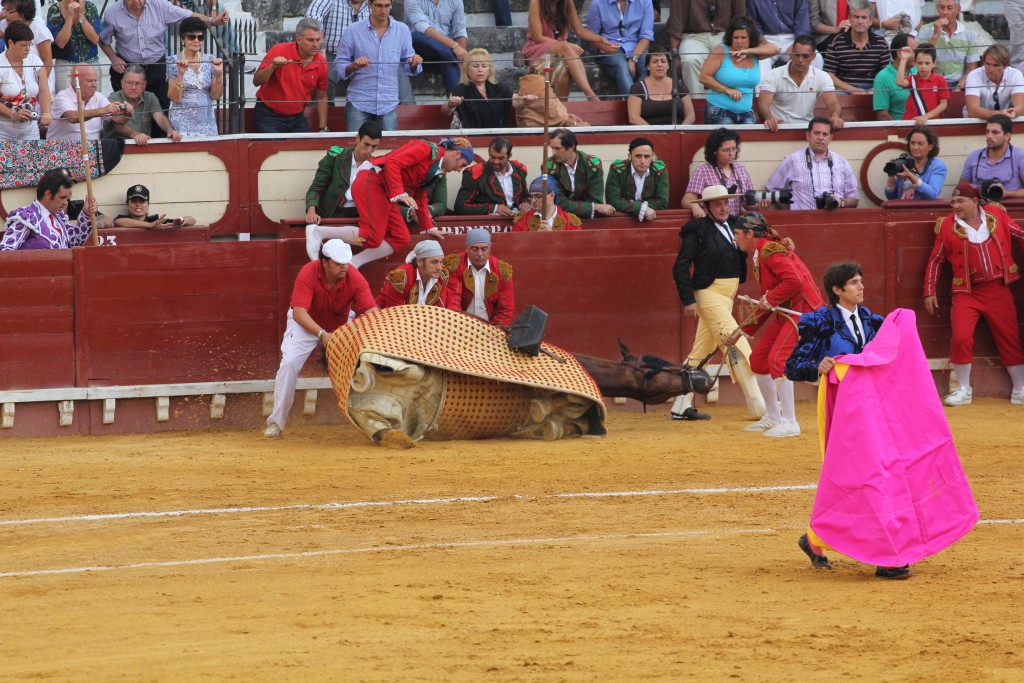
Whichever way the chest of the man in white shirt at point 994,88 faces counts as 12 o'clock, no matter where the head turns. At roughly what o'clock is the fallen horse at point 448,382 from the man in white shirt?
The fallen horse is roughly at 1 o'clock from the man in white shirt.

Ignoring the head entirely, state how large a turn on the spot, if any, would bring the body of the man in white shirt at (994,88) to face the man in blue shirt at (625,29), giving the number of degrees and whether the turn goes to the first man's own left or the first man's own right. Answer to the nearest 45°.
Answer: approximately 90° to the first man's own right

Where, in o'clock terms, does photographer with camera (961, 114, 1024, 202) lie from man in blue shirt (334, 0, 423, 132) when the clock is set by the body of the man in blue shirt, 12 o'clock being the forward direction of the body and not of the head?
The photographer with camera is roughly at 9 o'clock from the man in blue shirt.

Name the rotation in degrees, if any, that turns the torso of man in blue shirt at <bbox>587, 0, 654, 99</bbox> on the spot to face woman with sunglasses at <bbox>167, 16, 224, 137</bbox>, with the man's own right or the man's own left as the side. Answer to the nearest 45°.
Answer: approximately 45° to the man's own right

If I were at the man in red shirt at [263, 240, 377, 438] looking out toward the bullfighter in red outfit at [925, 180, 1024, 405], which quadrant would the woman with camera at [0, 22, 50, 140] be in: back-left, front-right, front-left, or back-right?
back-left

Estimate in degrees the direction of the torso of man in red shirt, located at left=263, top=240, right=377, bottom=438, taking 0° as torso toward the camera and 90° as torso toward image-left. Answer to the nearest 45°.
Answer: approximately 315°

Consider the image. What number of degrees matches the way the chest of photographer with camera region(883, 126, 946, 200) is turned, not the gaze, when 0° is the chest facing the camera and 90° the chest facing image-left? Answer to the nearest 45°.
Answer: approximately 45°

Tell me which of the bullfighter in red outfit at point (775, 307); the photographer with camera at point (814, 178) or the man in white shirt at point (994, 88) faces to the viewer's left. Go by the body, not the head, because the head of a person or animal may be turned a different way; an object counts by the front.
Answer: the bullfighter in red outfit

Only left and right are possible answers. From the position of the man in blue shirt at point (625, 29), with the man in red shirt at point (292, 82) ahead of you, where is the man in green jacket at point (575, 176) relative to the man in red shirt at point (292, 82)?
left

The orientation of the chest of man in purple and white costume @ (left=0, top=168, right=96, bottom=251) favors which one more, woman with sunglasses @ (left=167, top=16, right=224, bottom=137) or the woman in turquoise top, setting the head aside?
the woman in turquoise top

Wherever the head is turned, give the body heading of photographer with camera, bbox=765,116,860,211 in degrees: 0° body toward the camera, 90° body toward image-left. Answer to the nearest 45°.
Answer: approximately 0°

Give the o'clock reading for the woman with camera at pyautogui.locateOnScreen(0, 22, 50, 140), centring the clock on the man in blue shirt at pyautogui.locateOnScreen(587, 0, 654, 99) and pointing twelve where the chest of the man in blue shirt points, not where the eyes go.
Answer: The woman with camera is roughly at 2 o'clock from the man in blue shirt.

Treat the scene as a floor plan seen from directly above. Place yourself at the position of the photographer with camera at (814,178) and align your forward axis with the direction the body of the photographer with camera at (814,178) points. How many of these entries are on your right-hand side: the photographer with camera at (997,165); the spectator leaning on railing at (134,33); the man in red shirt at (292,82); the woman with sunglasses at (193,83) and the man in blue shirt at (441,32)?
4
